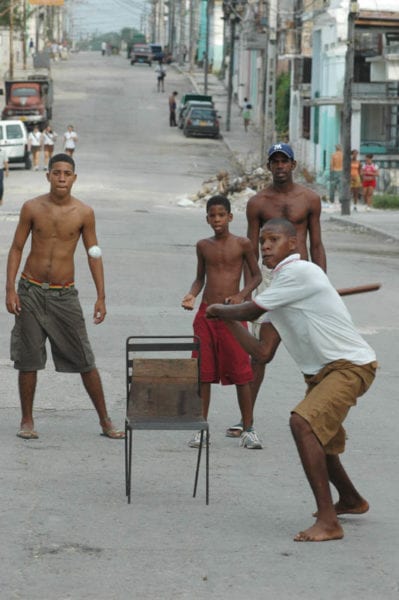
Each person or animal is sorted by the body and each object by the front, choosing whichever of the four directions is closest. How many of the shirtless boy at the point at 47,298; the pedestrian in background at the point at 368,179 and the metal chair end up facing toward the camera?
3

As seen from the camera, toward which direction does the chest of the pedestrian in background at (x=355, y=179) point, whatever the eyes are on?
toward the camera

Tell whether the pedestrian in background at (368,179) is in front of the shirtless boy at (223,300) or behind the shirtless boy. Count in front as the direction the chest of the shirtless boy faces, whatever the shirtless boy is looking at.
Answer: behind

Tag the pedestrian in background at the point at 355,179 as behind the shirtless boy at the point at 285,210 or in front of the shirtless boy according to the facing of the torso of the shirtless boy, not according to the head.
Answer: behind

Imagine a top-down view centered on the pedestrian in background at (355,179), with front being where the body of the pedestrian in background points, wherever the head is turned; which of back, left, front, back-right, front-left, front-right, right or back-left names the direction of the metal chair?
front

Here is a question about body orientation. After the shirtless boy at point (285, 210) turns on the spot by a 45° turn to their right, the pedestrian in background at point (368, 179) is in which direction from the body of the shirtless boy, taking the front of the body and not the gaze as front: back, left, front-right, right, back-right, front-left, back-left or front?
back-right

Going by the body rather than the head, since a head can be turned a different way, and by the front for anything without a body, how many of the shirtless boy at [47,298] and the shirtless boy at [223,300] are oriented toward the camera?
2

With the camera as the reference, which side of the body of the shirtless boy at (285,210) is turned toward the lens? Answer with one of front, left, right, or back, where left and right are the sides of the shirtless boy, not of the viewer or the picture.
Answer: front

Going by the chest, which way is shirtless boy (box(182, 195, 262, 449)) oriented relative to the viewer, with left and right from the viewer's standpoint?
facing the viewer

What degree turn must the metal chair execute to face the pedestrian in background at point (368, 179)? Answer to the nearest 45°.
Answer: approximately 180°

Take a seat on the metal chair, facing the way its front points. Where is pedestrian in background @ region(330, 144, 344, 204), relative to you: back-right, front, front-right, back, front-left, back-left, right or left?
back

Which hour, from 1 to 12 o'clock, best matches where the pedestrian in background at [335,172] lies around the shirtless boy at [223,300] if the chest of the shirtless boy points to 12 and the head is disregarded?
The pedestrian in background is roughly at 6 o'clock from the shirtless boy.

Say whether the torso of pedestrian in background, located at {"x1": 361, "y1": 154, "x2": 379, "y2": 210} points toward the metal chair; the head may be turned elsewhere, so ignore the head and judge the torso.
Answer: yes
